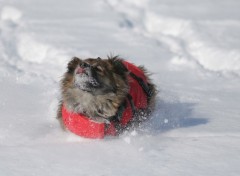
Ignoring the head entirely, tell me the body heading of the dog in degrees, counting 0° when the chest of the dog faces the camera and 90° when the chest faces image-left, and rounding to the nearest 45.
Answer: approximately 45°
